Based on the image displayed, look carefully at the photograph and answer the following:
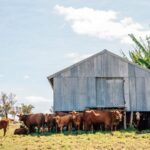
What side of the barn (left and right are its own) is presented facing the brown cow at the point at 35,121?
right

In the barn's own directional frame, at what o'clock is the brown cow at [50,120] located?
The brown cow is roughly at 2 o'clock from the barn.

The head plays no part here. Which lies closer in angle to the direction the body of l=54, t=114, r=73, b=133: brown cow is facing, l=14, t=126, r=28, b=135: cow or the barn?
the cow

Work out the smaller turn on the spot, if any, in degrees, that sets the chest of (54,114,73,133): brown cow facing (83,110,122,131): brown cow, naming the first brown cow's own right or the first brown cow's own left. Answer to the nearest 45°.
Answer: approximately 135° to the first brown cow's own left

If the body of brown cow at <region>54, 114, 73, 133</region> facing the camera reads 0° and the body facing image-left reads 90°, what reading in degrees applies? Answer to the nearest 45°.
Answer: approximately 45°

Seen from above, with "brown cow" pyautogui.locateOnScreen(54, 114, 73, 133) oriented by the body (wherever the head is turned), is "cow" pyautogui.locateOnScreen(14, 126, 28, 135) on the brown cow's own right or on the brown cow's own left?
on the brown cow's own right

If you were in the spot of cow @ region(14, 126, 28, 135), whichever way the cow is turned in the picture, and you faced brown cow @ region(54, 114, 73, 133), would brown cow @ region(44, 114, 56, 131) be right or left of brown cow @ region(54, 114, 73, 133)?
left

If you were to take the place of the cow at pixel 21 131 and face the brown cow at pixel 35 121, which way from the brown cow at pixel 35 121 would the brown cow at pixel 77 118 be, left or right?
right
